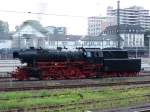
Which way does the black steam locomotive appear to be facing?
to the viewer's left
